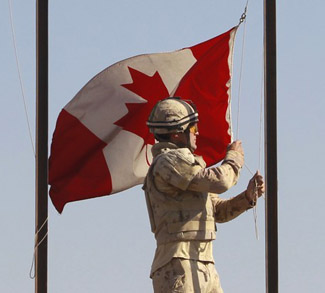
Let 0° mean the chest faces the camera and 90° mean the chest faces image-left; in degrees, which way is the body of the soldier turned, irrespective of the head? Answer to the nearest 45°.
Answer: approximately 270°

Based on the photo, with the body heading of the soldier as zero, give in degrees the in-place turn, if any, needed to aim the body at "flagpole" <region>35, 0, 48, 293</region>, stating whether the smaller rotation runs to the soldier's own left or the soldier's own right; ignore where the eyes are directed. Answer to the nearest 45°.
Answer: approximately 135° to the soldier's own left
